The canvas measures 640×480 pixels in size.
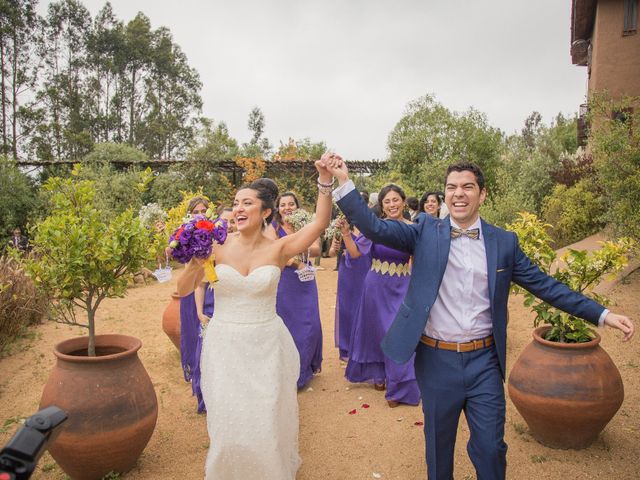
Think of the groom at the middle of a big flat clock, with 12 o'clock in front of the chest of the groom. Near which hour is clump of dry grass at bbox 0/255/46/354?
The clump of dry grass is roughly at 4 o'clock from the groom.

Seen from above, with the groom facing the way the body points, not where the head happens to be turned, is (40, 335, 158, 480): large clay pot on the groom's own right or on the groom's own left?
on the groom's own right

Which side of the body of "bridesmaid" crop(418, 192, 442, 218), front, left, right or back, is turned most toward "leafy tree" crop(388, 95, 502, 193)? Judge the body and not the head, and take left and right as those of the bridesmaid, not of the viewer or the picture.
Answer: back

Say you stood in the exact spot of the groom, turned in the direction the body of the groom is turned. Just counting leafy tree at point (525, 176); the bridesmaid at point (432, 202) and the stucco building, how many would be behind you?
3

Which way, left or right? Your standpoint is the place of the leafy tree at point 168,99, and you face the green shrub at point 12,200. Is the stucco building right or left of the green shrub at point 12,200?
left

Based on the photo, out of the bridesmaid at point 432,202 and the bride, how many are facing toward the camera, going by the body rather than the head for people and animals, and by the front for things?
2

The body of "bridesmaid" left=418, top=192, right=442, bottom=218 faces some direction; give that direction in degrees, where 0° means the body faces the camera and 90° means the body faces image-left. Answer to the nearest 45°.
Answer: approximately 0°

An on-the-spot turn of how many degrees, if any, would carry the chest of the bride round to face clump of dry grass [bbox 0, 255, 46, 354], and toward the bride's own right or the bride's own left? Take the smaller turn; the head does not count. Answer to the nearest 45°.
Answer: approximately 135° to the bride's own right
